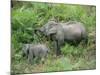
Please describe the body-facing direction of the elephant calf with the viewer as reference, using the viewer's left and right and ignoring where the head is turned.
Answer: facing to the left of the viewer

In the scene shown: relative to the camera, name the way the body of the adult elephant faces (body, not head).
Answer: to the viewer's left

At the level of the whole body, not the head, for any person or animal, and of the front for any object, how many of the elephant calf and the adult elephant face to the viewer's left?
2

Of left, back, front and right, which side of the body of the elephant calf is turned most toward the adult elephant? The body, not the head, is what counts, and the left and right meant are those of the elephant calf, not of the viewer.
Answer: back
